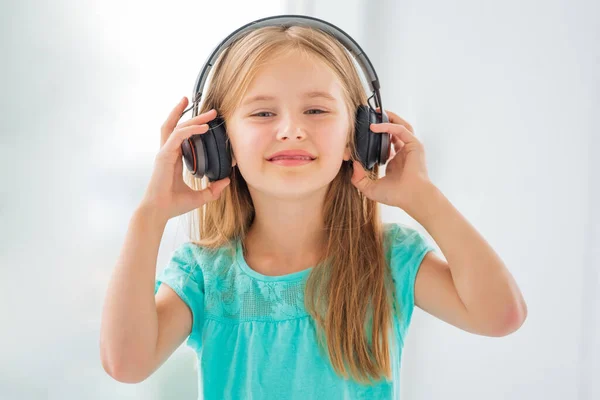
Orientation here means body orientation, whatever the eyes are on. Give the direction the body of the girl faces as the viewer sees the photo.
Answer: toward the camera
